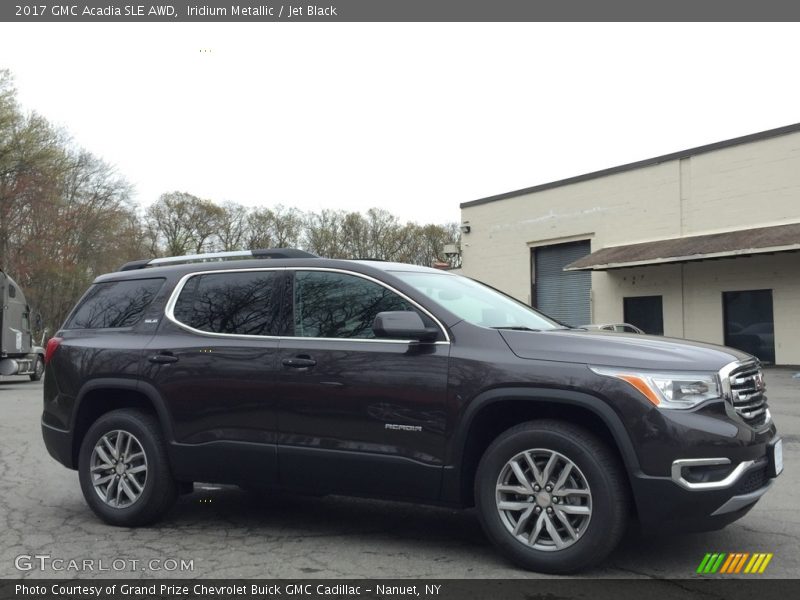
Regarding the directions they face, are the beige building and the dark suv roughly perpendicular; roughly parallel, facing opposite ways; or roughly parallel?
roughly perpendicular

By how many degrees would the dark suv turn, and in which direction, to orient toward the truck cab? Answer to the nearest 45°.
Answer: approximately 180°

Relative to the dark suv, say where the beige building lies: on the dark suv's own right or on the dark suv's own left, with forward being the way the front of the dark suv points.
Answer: on the dark suv's own left

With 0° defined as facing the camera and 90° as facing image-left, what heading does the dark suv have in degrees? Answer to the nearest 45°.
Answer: approximately 315°

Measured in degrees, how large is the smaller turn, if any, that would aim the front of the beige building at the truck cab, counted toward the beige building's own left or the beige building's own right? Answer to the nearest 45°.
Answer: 0° — it already faces it

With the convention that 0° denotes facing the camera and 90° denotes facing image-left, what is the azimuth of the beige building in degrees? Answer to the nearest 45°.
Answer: approximately 45°
